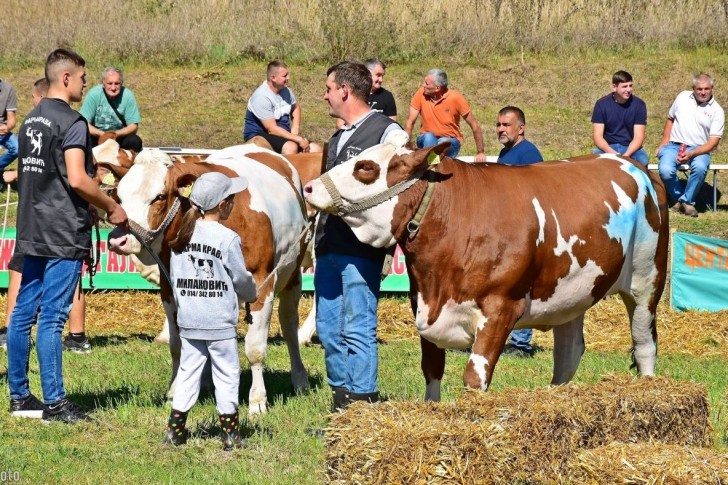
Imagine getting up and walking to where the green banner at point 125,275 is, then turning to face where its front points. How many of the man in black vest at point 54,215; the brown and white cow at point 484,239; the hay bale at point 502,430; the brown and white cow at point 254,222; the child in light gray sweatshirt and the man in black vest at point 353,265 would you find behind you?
0

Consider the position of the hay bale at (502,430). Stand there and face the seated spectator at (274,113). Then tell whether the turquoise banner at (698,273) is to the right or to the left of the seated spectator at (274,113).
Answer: right

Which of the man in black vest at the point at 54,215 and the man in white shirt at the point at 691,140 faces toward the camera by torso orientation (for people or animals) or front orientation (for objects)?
the man in white shirt

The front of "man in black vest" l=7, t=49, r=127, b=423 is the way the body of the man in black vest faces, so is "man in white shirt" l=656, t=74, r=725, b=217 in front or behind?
in front

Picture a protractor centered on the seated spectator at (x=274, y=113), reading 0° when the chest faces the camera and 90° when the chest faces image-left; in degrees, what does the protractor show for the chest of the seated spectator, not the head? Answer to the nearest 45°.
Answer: approximately 315°

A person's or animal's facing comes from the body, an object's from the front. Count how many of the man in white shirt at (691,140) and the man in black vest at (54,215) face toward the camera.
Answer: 1

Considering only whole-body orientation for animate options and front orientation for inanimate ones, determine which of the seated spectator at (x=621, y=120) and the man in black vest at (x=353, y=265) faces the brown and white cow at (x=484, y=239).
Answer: the seated spectator

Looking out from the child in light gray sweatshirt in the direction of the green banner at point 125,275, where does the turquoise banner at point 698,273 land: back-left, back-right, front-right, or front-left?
front-right

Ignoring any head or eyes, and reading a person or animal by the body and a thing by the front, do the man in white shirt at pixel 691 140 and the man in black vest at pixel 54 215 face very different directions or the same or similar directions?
very different directions

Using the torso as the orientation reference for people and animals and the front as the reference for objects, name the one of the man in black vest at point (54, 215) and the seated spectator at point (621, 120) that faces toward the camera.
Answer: the seated spectator

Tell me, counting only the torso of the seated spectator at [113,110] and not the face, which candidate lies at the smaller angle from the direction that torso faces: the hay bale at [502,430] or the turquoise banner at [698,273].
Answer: the hay bale

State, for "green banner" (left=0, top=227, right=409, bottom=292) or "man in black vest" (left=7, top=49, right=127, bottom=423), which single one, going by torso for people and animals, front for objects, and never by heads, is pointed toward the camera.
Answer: the green banner

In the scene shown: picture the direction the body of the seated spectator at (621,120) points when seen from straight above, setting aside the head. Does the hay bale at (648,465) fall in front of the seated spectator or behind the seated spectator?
in front

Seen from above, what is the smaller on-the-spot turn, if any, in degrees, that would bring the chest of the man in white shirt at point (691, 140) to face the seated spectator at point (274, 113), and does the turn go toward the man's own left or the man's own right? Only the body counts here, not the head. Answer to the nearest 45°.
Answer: approximately 45° to the man's own right

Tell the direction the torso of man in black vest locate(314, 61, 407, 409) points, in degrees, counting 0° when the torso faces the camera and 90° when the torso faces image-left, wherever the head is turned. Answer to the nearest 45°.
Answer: approximately 45°

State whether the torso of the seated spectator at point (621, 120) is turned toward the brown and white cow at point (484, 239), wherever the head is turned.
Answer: yes

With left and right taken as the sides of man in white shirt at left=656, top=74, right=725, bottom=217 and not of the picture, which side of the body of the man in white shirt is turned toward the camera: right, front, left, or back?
front

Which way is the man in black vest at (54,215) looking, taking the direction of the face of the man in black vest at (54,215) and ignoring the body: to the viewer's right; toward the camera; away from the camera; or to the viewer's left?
to the viewer's right
